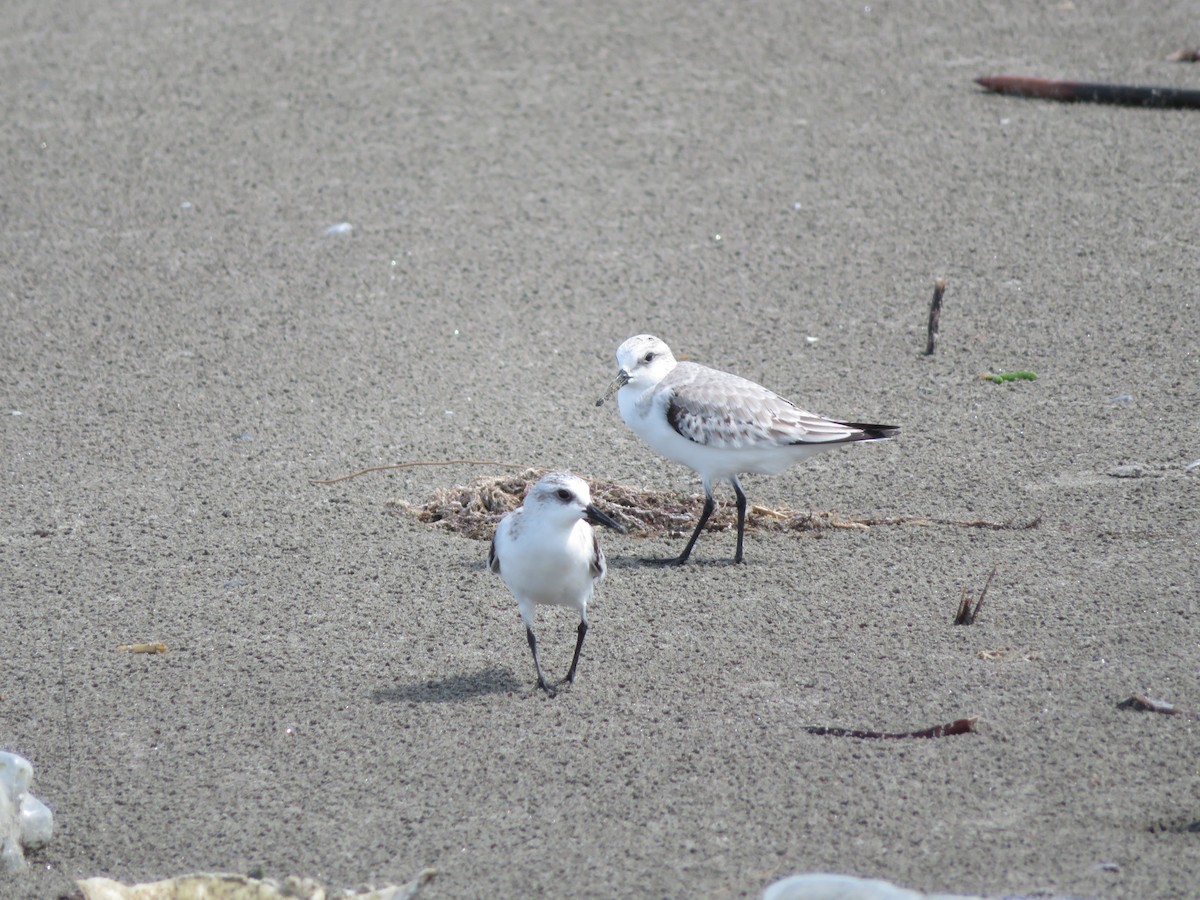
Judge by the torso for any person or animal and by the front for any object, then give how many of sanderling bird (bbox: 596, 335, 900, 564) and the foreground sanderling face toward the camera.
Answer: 1

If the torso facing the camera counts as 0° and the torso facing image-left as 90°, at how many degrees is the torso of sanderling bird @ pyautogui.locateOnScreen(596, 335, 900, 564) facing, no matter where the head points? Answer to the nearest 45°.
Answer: approximately 90°

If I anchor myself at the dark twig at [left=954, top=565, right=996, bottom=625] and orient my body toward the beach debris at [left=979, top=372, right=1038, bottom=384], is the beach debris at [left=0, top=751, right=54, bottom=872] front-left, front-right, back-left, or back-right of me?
back-left

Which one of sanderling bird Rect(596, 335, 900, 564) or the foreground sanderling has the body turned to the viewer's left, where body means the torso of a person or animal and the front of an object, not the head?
the sanderling bird

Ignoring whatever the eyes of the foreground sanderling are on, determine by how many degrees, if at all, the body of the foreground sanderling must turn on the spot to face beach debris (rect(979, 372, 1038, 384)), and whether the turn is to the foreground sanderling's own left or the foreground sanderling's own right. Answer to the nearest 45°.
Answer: approximately 135° to the foreground sanderling's own left

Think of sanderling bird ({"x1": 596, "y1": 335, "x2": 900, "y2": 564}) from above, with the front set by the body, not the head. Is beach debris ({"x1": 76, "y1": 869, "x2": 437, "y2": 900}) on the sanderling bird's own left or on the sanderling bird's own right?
on the sanderling bird's own left

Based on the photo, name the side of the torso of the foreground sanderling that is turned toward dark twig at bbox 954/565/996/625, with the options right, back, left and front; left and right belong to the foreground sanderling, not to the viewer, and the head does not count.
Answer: left

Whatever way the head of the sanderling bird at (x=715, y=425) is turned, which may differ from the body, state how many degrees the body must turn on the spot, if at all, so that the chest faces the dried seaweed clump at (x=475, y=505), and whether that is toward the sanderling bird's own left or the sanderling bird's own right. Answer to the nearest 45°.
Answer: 0° — it already faces it

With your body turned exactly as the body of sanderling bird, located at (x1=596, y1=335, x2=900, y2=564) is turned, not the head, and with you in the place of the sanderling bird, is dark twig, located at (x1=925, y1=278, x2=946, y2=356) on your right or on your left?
on your right

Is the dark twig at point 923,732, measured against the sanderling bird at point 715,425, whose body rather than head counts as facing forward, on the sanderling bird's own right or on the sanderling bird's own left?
on the sanderling bird's own left

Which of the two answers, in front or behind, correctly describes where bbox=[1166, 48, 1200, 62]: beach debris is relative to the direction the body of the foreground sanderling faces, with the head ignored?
behind
